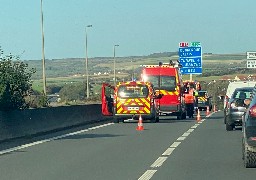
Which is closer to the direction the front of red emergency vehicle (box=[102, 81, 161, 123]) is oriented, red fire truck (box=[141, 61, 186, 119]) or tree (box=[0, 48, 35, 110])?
the red fire truck

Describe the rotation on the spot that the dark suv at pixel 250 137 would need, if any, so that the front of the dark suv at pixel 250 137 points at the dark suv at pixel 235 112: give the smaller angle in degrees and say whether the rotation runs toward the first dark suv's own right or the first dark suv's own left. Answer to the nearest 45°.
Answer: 0° — it already faces it

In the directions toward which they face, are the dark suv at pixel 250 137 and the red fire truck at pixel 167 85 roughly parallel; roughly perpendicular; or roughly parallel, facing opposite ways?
roughly parallel

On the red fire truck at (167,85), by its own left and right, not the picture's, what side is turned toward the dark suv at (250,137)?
back

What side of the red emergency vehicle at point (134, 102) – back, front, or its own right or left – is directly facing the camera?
back

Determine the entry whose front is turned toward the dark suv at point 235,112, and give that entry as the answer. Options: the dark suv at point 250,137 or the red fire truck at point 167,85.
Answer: the dark suv at point 250,137

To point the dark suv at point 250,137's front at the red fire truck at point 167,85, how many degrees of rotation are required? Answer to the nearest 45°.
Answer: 0° — it already faces it

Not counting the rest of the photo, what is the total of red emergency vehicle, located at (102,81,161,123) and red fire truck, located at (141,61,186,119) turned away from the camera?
2

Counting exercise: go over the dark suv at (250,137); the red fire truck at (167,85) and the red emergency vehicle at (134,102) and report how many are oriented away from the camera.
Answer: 3

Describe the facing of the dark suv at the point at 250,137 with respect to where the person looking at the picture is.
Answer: facing away from the viewer

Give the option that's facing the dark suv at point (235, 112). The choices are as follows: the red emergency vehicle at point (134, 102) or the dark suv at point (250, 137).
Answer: the dark suv at point (250, 137)

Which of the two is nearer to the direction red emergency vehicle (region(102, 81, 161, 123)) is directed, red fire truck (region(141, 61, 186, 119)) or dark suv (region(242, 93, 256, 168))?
the red fire truck

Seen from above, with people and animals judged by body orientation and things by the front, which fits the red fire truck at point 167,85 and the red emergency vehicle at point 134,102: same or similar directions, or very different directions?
same or similar directions

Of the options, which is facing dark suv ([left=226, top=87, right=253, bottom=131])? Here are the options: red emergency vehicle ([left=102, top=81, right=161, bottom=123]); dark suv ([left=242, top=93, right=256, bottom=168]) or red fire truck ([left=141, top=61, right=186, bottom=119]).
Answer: dark suv ([left=242, top=93, right=256, bottom=168])

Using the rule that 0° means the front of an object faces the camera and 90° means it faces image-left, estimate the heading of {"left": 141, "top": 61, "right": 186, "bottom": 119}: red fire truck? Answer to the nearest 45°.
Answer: approximately 180°

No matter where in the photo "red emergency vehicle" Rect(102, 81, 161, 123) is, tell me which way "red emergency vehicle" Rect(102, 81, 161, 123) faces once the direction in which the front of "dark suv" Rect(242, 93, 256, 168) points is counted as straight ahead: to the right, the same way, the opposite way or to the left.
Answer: the same way
